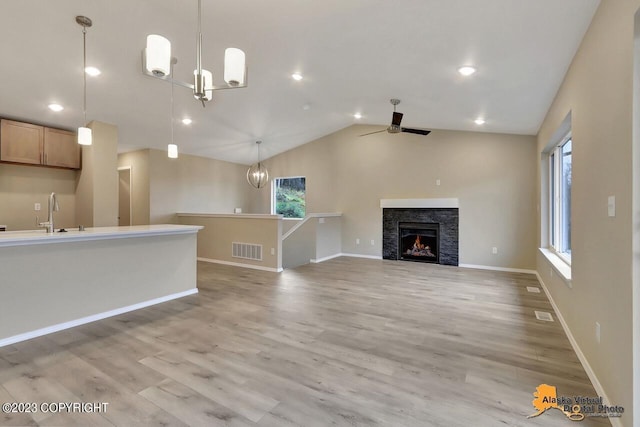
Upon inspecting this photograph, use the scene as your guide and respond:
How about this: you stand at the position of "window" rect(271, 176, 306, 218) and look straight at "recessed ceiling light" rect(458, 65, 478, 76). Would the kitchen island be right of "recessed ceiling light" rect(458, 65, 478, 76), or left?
right

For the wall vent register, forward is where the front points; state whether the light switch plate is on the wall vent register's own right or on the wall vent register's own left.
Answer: on the wall vent register's own left

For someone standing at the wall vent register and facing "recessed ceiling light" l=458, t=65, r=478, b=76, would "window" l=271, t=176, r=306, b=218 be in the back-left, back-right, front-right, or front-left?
back-left

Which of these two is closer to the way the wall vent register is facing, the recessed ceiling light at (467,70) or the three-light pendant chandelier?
the three-light pendant chandelier

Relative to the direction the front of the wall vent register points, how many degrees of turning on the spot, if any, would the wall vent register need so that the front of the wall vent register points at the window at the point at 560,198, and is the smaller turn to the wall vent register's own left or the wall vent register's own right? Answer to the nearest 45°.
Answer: approximately 90° to the wall vent register's own left

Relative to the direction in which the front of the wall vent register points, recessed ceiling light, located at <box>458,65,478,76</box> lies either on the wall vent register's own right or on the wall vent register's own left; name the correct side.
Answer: on the wall vent register's own left

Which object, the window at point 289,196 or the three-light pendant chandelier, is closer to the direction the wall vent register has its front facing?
the three-light pendant chandelier

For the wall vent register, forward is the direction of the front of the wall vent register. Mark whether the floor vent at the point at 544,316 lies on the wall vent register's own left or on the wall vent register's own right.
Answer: on the wall vent register's own left

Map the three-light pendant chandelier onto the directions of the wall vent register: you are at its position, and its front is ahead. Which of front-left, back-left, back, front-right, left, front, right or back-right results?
front-left

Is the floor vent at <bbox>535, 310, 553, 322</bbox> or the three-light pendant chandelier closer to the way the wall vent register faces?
the three-light pendant chandelier

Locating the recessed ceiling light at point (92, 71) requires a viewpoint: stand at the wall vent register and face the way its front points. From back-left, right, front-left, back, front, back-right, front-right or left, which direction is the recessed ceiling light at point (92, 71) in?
front

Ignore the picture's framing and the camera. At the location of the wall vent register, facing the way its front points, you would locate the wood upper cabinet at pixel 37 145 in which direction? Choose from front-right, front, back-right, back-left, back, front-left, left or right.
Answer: front-right

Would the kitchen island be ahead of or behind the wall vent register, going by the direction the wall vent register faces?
ahead

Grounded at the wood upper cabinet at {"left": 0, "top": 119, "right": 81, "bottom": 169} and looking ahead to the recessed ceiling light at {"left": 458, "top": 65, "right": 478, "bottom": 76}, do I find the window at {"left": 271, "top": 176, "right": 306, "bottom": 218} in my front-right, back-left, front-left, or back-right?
front-left

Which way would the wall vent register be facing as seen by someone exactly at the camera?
facing the viewer and to the left of the viewer
